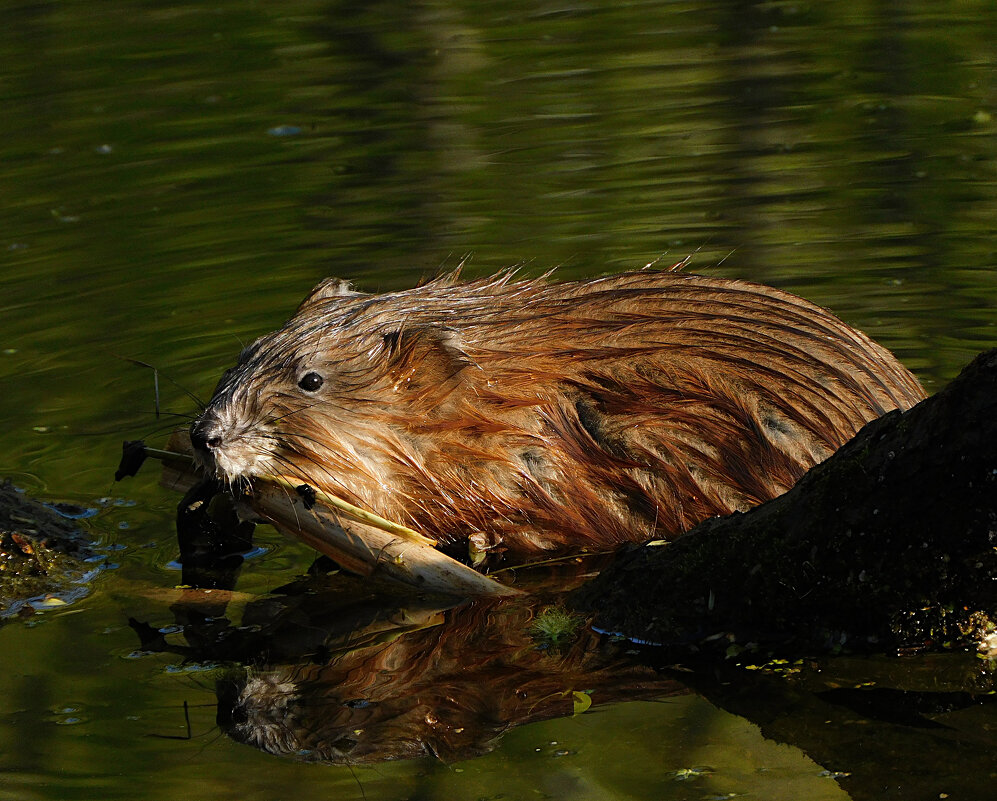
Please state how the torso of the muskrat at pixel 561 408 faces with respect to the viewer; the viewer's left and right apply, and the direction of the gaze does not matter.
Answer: facing to the left of the viewer

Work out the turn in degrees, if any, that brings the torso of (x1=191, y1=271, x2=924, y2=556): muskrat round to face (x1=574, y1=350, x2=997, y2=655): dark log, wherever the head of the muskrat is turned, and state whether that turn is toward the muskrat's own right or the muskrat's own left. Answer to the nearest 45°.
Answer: approximately 135° to the muskrat's own left
